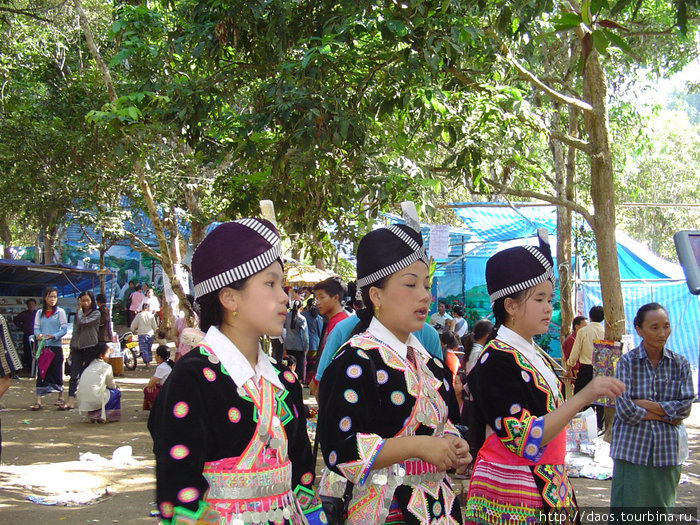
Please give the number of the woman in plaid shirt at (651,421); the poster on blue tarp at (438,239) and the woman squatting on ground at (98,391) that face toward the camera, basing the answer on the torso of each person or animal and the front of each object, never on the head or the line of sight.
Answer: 2

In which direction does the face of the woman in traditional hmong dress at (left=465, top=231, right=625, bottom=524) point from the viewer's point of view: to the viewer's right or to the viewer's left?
to the viewer's right

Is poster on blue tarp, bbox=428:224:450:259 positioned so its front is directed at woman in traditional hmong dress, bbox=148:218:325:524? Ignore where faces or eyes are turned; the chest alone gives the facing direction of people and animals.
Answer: yes

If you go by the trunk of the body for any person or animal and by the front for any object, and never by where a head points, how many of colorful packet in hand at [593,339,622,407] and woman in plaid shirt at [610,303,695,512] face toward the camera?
2

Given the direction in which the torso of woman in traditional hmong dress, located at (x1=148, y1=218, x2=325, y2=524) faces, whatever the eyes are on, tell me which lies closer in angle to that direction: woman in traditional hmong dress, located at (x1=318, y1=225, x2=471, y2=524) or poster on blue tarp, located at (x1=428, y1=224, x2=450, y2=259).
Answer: the woman in traditional hmong dress

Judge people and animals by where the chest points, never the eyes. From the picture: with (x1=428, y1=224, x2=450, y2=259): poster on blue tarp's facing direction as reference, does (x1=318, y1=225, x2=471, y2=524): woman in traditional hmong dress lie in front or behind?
in front

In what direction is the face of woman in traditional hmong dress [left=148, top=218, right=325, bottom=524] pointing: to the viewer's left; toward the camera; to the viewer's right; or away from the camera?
to the viewer's right

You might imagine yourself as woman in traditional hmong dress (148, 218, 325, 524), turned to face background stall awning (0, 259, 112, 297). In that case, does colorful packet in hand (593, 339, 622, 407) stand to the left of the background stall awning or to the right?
right

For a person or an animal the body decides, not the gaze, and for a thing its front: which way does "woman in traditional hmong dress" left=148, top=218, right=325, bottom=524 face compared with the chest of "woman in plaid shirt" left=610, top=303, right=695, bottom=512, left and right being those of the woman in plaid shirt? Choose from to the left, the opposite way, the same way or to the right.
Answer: to the left
